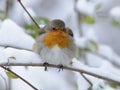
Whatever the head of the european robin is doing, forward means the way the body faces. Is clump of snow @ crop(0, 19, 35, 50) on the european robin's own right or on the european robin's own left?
on the european robin's own right

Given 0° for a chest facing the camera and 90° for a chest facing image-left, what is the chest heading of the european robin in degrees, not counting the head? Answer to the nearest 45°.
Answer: approximately 0°
